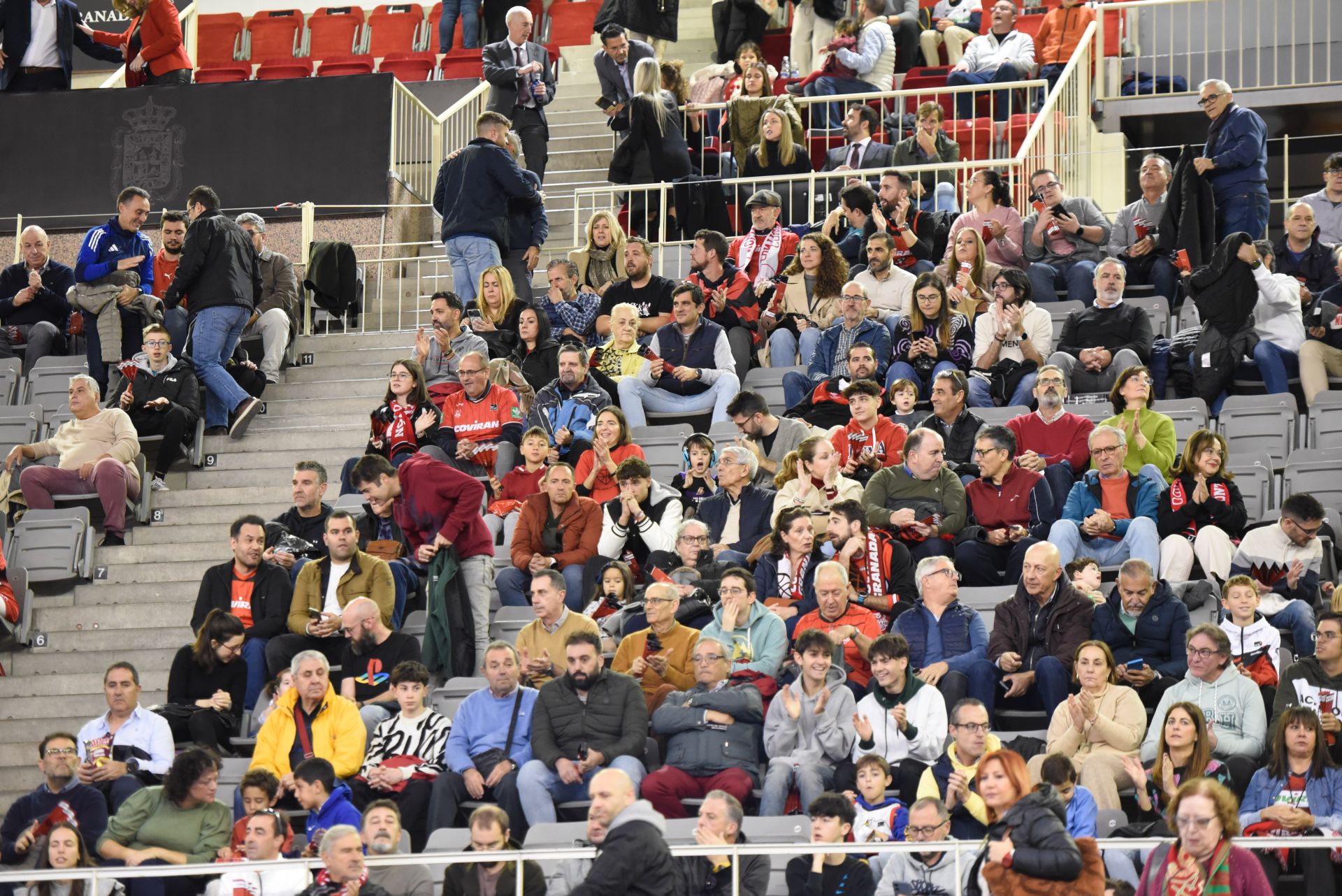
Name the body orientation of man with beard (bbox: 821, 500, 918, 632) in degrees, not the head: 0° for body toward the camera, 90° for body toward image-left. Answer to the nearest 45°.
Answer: approximately 45°

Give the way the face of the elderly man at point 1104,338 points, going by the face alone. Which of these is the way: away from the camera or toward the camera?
toward the camera

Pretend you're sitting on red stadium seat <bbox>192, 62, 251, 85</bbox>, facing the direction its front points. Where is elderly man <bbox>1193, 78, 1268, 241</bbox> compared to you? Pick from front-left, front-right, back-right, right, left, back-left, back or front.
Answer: front-left

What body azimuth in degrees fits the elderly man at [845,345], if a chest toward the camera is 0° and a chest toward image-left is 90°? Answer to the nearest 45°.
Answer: approximately 45°

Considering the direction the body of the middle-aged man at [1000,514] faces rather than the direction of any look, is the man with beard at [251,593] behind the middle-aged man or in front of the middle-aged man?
in front

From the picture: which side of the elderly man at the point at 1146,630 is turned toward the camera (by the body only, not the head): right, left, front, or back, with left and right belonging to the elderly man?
front

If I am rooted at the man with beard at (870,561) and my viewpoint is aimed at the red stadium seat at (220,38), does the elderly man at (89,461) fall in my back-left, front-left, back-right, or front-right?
front-left

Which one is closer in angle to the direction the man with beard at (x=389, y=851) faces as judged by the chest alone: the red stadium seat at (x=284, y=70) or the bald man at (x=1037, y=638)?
the bald man

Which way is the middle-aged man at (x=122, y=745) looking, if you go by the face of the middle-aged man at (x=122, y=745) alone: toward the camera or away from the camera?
toward the camera

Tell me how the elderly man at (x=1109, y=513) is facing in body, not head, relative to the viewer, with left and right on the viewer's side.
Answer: facing the viewer

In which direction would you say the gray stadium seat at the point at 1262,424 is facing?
toward the camera

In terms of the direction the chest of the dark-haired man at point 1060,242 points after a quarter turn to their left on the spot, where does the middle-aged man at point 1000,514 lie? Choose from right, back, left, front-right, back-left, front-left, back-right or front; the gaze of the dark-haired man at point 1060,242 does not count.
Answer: right
